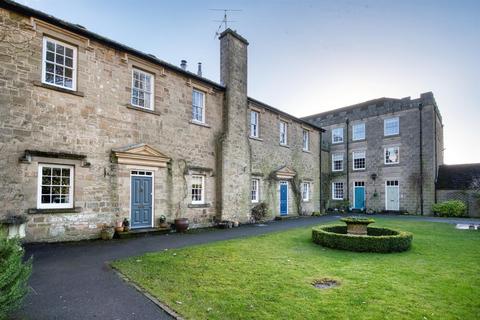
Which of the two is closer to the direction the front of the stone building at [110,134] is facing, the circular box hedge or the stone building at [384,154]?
the circular box hedge

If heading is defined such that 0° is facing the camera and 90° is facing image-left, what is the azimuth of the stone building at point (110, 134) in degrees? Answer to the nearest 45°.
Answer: approximately 315°

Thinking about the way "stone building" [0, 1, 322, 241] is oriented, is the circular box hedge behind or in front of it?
in front

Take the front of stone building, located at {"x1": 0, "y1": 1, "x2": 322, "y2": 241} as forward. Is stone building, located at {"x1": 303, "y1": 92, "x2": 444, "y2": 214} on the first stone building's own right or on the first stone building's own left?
on the first stone building's own left

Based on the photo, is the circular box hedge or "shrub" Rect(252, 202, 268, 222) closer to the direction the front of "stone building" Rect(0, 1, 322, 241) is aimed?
the circular box hedge
